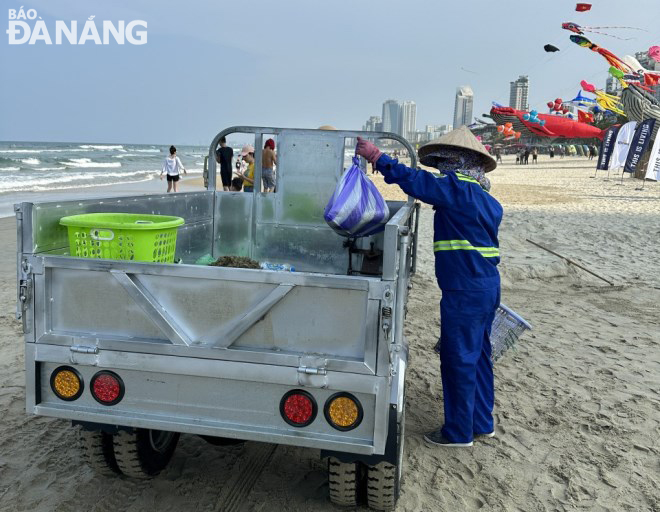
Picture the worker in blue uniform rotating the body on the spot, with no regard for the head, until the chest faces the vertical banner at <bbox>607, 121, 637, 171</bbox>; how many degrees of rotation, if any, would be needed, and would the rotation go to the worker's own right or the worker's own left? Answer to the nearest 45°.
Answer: approximately 45° to the worker's own right

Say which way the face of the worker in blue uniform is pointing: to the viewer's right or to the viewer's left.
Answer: to the viewer's left

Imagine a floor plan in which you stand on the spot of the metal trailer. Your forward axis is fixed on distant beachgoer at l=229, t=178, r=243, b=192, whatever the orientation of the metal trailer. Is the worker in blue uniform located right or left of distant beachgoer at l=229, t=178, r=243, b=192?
right

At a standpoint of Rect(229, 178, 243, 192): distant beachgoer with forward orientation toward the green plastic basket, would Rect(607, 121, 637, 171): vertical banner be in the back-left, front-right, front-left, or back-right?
back-left

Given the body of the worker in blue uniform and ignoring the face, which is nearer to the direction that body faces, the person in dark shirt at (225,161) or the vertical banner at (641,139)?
the person in dark shirt

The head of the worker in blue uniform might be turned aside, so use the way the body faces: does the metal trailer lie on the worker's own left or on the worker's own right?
on the worker's own left

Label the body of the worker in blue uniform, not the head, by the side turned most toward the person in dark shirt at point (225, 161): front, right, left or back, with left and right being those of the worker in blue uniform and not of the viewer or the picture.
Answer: front

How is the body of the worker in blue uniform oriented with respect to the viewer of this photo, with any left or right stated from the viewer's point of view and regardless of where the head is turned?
facing away from the viewer and to the left of the viewer
